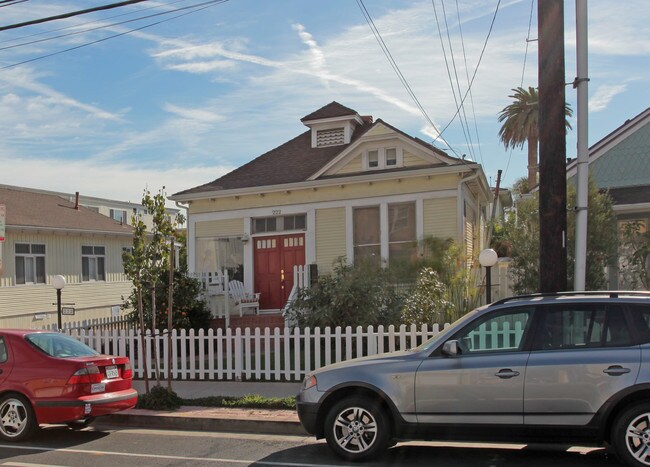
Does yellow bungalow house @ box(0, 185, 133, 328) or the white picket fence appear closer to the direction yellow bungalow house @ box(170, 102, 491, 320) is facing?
the white picket fence

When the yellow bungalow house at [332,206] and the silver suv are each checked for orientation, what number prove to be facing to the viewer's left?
1

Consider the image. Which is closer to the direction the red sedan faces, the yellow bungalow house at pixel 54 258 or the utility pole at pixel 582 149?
the yellow bungalow house

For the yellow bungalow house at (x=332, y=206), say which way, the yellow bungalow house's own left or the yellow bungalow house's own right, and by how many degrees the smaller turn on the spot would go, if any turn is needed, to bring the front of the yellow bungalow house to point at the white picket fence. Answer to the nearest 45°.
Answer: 0° — it already faces it

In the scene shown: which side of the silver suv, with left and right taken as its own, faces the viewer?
left

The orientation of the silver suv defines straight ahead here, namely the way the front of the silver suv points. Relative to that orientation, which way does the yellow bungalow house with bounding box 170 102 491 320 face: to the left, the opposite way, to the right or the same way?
to the left

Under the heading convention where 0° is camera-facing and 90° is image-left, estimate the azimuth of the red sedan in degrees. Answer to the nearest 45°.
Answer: approximately 135°

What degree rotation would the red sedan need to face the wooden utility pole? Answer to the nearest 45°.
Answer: approximately 135° to its right
